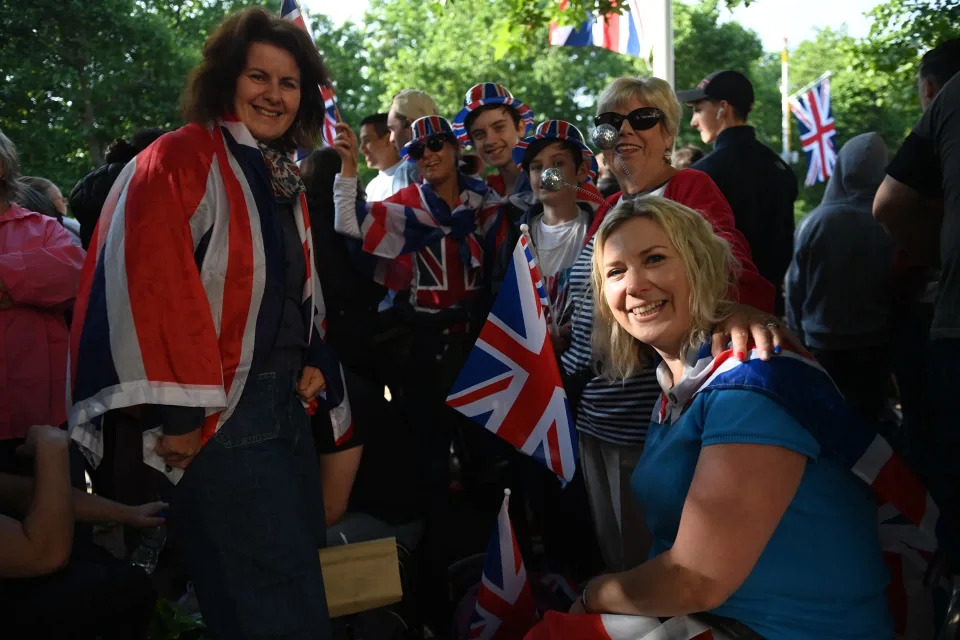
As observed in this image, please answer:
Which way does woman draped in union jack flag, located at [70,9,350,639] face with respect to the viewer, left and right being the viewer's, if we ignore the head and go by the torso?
facing the viewer and to the right of the viewer

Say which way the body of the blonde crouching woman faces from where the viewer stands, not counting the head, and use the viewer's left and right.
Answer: facing to the left of the viewer

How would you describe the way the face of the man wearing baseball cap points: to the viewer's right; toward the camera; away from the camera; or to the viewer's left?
to the viewer's left

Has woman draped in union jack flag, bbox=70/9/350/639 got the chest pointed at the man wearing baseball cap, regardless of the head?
no

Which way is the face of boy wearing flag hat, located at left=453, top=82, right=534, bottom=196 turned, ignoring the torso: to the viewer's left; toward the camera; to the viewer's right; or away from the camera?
toward the camera

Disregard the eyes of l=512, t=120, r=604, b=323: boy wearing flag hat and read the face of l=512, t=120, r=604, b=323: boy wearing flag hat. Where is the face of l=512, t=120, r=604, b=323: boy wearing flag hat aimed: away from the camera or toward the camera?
toward the camera

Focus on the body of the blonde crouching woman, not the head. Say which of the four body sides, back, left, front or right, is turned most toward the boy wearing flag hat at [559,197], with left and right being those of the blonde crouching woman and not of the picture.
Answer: right

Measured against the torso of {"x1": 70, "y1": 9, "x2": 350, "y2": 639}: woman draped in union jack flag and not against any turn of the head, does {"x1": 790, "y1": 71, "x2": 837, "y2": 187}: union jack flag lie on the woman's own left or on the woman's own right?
on the woman's own left

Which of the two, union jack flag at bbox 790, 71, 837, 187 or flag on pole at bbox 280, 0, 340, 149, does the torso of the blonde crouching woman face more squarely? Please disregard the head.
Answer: the flag on pole

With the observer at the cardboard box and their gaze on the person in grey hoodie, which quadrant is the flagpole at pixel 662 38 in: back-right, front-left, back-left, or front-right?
front-left

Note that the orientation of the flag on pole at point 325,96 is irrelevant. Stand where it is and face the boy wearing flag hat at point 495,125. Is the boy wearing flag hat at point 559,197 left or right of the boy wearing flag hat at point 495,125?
right
